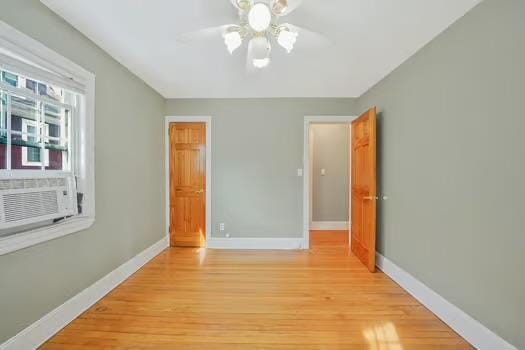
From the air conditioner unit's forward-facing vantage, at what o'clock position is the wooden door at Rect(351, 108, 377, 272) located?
The wooden door is roughly at 11 o'clock from the air conditioner unit.

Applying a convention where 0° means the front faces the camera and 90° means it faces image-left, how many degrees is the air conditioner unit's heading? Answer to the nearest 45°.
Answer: approximately 315°

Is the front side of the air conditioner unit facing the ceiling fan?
yes
